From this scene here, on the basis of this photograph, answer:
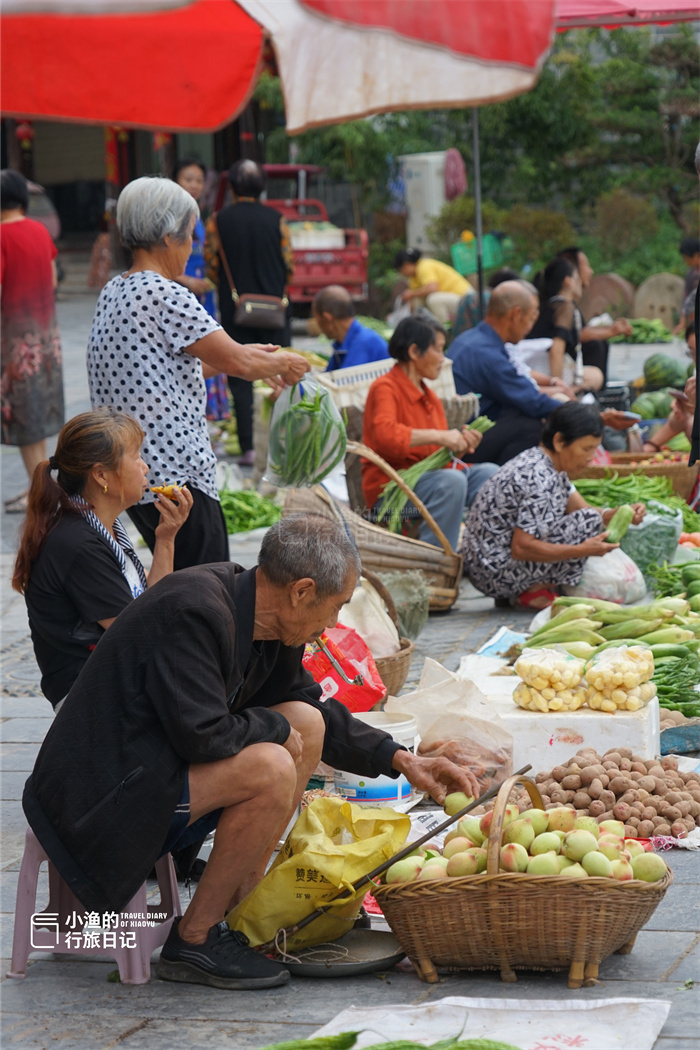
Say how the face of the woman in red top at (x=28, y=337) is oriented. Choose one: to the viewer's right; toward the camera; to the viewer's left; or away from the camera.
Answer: away from the camera

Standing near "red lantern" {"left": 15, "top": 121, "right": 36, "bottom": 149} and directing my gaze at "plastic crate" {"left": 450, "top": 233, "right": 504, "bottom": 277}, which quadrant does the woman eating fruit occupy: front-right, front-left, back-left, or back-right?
front-right

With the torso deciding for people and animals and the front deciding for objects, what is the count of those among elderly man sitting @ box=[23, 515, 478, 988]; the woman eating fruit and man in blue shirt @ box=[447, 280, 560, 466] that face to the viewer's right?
3

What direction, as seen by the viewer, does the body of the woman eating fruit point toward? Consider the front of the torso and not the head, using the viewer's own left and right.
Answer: facing to the right of the viewer

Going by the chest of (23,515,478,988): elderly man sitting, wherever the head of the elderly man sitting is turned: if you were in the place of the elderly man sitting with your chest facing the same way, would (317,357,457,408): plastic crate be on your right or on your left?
on your left

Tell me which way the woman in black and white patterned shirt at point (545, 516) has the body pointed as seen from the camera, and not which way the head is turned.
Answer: to the viewer's right

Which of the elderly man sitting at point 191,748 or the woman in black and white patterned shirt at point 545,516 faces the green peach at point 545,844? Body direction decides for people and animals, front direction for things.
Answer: the elderly man sitting

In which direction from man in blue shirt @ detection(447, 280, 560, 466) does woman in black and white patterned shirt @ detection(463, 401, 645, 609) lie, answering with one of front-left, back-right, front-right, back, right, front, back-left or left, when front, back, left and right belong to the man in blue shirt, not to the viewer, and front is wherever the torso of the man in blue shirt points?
right

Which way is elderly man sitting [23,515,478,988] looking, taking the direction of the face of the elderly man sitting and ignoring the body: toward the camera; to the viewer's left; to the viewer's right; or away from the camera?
to the viewer's right

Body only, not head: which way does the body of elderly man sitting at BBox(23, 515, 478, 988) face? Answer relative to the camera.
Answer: to the viewer's right

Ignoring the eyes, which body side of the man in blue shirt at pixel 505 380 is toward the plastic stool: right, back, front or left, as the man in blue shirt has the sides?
right

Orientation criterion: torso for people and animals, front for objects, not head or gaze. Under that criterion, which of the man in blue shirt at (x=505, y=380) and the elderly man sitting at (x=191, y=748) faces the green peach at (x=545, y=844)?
the elderly man sitting

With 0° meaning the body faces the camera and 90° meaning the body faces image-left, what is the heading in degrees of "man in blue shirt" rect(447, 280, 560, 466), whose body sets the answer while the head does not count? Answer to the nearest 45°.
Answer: approximately 270°
